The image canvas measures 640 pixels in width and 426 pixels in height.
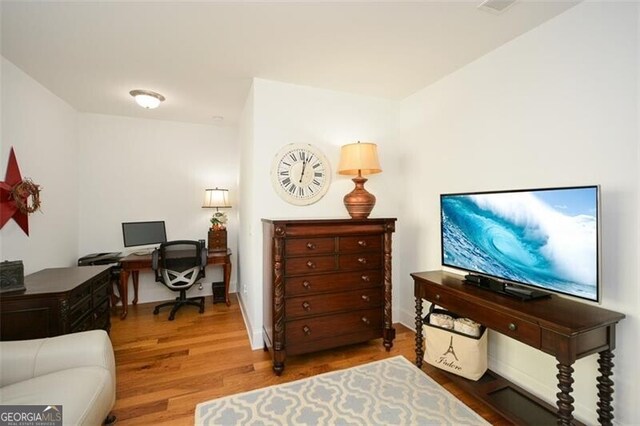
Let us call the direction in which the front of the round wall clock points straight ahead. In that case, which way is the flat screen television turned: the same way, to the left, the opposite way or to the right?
to the right

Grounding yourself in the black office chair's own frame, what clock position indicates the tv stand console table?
The tv stand console table is roughly at 5 o'clock from the black office chair.

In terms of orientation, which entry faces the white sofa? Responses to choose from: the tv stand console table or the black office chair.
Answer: the tv stand console table

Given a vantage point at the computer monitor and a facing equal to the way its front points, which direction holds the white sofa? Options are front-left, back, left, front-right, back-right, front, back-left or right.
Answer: front

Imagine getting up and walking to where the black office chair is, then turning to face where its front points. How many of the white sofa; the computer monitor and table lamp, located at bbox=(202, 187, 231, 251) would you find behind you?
1

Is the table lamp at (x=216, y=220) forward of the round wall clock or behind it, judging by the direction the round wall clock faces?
behind

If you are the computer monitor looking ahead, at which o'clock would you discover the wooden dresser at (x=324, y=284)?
The wooden dresser is roughly at 11 o'clock from the computer monitor.

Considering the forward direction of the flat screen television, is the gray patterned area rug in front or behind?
in front

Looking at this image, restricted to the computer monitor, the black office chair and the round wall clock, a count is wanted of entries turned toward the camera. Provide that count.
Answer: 2

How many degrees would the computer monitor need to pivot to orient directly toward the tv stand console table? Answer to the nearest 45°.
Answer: approximately 45° to its left

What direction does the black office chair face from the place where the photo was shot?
facing away from the viewer

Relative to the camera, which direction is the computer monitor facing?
toward the camera

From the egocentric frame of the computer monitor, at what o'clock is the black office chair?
The black office chair is roughly at 11 o'clock from the computer monitor.

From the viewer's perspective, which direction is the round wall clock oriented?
toward the camera

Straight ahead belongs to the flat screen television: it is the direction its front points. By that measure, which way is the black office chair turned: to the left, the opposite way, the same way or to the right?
to the right
